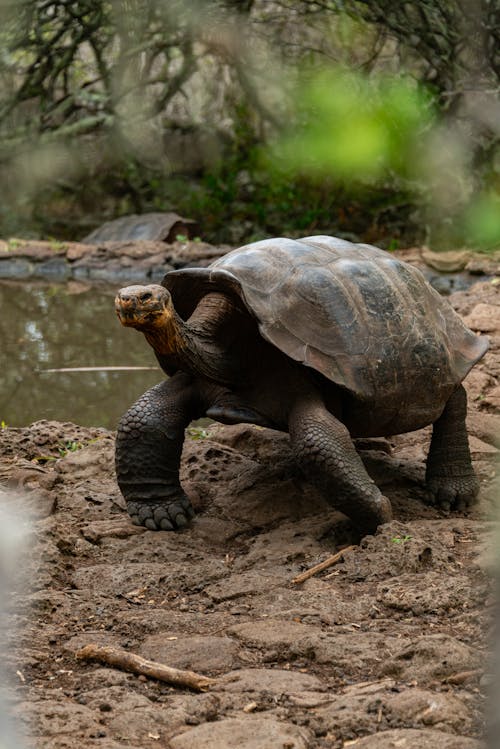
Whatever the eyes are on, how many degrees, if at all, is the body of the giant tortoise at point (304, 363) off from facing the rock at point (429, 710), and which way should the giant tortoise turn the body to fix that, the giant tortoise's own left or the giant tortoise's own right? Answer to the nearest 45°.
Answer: approximately 45° to the giant tortoise's own left

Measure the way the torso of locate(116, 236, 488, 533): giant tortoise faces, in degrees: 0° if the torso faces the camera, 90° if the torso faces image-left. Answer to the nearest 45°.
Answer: approximately 45°

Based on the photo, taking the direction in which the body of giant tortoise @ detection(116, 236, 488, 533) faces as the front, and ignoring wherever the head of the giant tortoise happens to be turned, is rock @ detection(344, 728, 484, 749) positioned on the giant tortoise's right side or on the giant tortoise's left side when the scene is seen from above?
on the giant tortoise's left side

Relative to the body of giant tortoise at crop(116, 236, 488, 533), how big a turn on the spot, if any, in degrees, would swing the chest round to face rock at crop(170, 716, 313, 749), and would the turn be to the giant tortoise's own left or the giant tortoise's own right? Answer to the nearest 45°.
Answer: approximately 45° to the giant tortoise's own left

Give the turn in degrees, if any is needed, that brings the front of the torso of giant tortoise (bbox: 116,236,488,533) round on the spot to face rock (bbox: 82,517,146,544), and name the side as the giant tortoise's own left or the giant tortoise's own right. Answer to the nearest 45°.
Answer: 0° — it already faces it

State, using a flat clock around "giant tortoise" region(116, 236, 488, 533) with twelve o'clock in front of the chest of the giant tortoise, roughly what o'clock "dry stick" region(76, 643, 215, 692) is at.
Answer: The dry stick is roughly at 11 o'clock from the giant tortoise.
